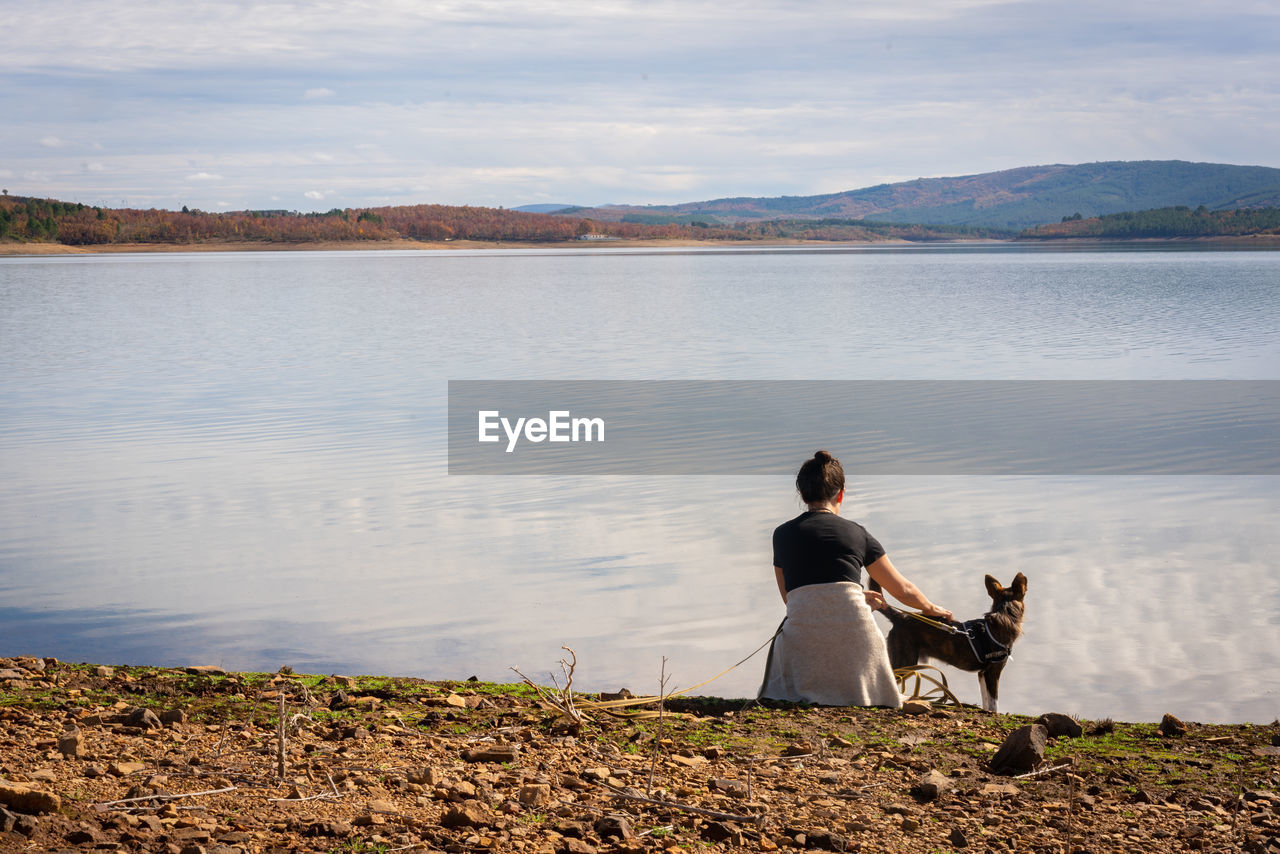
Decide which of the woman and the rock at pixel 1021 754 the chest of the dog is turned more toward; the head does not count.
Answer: the rock

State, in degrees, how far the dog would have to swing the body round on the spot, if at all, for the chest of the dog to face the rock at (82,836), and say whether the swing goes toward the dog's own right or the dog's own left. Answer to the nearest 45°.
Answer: approximately 135° to the dog's own right

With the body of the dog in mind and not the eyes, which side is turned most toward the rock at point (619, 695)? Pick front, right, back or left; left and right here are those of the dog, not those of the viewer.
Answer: back

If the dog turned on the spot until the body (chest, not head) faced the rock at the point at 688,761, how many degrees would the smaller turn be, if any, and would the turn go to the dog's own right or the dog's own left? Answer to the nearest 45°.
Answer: approximately 135° to the dog's own right

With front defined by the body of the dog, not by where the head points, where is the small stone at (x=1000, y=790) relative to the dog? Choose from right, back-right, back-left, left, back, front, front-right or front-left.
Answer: right

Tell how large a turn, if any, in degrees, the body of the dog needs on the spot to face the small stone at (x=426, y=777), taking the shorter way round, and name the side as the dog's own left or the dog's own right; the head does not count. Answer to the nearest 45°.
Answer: approximately 135° to the dog's own right

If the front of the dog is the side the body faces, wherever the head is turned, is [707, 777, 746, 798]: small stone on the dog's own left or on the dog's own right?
on the dog's own right

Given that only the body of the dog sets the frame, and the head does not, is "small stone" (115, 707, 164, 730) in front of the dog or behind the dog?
behind

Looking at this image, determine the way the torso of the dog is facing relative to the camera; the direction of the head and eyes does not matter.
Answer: to the viewer's right

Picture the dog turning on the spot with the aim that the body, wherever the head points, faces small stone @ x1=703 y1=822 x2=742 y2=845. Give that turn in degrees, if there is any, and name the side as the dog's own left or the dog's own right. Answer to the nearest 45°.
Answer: approximately 90° to the dog's own right

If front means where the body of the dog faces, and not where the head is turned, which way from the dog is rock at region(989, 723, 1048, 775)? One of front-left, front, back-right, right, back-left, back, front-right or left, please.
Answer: right
